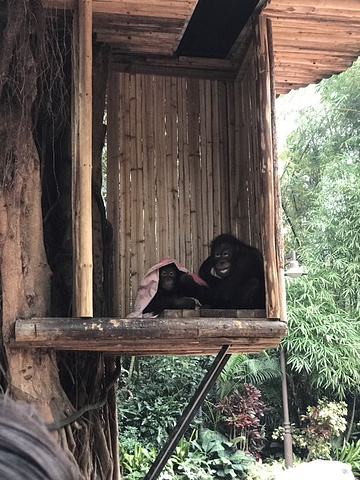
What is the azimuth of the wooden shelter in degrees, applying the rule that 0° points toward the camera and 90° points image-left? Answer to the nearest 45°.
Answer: approximately 0°
